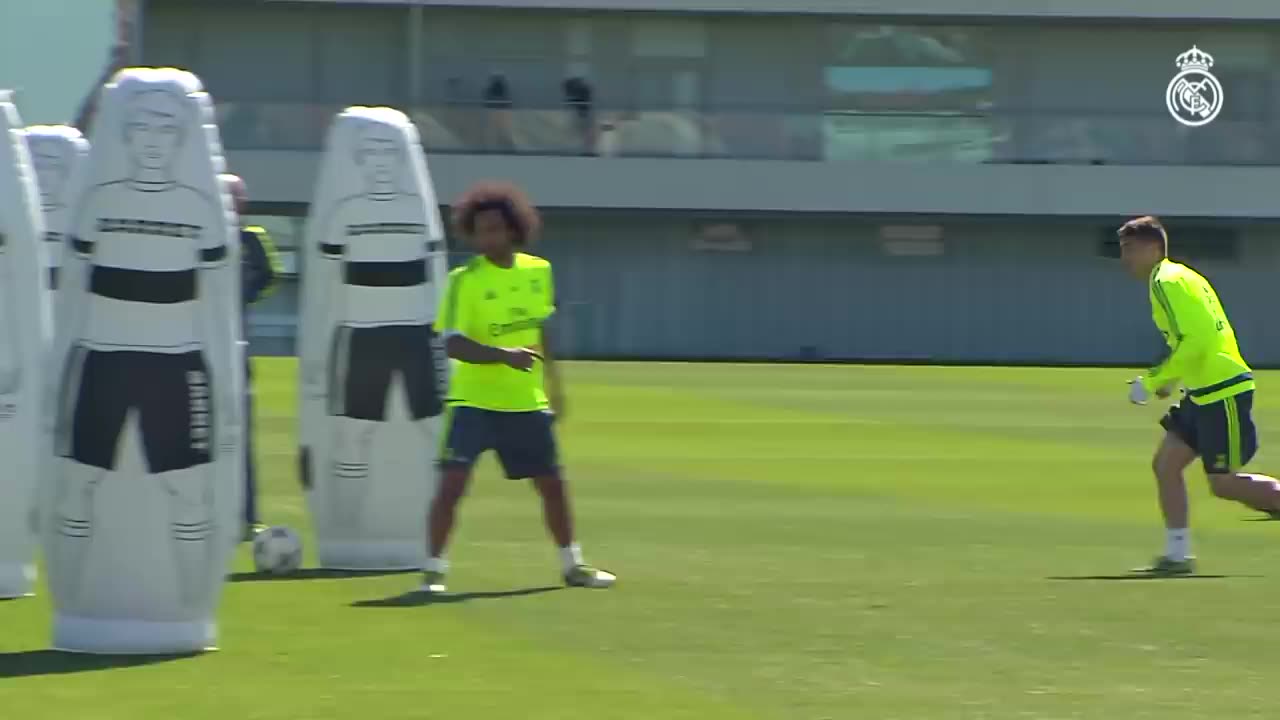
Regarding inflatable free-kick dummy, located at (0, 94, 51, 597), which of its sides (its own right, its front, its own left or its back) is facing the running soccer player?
left

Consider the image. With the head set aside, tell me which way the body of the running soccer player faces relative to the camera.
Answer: to the viewer's left

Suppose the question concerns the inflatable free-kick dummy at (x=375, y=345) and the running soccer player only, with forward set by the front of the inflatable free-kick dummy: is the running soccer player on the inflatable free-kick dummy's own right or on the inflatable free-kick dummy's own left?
on the inflatable free-kick dummy's own left

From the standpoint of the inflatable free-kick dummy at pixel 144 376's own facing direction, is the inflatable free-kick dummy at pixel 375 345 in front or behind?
behind

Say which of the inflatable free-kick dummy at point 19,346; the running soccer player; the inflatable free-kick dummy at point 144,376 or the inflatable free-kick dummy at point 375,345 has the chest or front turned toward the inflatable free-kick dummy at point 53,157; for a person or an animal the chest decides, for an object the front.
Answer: the running soccer player

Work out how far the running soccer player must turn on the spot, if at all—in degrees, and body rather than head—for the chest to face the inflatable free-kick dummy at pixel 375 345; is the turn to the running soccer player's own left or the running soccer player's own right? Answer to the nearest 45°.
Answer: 0° — they already face it

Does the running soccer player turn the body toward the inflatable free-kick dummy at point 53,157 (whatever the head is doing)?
yes

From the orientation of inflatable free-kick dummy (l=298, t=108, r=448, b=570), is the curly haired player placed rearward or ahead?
ahead

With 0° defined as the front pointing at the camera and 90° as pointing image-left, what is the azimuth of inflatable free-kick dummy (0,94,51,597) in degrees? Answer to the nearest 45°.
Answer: approximately 0°

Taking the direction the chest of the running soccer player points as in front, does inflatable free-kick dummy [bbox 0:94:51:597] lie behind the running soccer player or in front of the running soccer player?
in front

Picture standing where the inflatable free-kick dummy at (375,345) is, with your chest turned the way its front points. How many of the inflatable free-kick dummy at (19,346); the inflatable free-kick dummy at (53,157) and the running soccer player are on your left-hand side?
1

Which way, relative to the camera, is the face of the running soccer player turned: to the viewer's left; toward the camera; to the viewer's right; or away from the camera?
to the viewer's left

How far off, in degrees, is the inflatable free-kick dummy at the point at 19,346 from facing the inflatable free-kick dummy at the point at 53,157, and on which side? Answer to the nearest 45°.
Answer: approximately 180°

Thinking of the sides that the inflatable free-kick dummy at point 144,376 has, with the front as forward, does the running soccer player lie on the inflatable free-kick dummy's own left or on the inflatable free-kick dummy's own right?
on the inflatable free-kick dummy's own left

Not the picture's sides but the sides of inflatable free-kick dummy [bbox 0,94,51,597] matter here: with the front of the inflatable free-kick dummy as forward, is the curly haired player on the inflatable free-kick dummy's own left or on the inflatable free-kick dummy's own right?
on the inflatable free-kick dummy's own left
